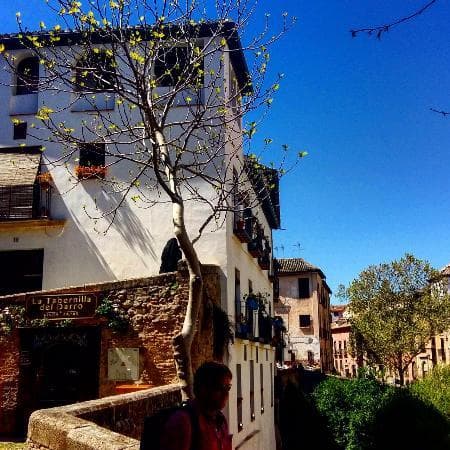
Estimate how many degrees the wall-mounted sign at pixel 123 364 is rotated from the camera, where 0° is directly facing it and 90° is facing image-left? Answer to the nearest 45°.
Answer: approximately 0°

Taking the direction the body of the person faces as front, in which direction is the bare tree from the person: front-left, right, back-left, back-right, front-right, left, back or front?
back-left

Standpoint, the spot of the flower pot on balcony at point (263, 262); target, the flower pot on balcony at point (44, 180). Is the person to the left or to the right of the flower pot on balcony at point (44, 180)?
left

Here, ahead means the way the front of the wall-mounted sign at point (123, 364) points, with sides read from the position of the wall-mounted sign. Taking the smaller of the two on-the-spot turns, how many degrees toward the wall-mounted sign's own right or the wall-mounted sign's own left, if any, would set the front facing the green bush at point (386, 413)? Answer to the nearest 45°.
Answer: approximately 135° to the wall-mounted sign's own left

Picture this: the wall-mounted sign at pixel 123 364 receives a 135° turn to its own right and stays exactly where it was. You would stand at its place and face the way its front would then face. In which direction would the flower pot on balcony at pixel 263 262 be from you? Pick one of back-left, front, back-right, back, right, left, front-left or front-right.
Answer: right

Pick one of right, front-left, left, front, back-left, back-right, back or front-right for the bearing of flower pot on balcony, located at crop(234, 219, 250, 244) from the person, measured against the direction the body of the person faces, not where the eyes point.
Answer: back-left

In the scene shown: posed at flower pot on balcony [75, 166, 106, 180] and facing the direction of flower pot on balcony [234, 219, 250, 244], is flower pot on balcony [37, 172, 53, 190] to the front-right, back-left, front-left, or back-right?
back-left

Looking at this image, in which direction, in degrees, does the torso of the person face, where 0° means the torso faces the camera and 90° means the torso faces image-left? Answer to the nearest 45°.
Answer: approximately 315°

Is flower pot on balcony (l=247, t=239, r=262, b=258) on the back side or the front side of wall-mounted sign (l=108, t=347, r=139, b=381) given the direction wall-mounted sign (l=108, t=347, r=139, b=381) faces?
on the back side

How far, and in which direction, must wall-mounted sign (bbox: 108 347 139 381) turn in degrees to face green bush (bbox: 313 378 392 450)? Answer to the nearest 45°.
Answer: approximately 135° to its left
